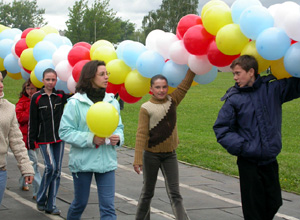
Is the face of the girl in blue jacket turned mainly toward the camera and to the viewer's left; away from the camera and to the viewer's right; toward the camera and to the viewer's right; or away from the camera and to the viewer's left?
toward the camera and to the viewer's right

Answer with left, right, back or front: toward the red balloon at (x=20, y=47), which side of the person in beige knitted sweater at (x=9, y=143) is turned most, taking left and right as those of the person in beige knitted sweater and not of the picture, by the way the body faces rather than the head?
back

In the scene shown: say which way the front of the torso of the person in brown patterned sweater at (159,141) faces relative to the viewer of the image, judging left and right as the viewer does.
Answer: facing the viewer

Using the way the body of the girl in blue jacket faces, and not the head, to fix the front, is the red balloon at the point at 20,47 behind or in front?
behind

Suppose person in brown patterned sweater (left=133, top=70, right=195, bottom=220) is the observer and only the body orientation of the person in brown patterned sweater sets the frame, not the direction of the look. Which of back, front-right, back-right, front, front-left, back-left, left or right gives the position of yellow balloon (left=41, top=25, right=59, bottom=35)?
back-right

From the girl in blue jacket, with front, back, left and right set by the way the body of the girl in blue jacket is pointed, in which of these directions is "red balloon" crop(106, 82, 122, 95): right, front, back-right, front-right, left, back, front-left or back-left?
back-left

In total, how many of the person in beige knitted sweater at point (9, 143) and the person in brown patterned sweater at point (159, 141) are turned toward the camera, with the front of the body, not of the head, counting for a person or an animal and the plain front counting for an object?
2

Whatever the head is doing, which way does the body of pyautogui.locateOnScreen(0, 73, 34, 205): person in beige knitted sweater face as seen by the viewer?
toward the camera

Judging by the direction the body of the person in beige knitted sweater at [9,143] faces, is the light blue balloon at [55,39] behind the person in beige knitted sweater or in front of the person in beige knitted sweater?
behind
